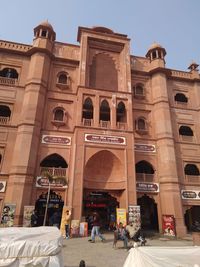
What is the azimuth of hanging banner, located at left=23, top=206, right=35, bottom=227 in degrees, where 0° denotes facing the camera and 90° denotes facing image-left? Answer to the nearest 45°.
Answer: approximately 0°

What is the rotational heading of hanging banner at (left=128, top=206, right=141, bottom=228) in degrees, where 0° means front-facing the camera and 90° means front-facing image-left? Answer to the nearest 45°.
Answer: approximately 0°

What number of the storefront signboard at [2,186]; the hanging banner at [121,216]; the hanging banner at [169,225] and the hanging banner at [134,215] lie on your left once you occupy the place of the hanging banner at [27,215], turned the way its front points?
3

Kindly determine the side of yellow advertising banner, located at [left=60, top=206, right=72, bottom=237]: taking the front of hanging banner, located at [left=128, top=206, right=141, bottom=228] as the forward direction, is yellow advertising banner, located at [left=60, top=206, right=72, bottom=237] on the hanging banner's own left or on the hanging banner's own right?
on the hanging banner's own right

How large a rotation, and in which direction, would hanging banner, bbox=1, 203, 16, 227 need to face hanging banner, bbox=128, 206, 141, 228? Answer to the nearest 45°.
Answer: approximately 90° to its left

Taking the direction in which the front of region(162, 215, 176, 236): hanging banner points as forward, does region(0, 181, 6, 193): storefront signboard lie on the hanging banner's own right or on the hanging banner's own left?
on the hanging banner's own right
